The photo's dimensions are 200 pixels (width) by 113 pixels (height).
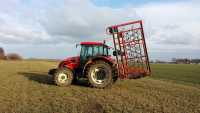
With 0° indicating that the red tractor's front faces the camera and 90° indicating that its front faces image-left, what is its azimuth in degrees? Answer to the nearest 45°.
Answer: approximately 90°
